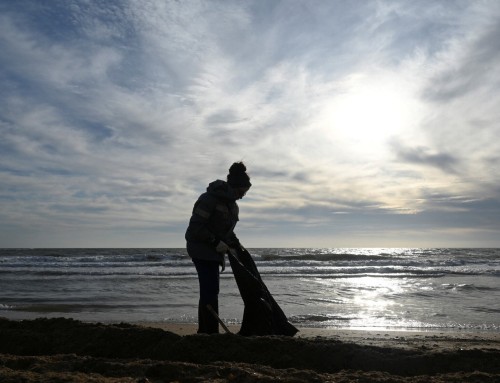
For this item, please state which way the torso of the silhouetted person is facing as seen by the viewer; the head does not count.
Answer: to the viewer's right

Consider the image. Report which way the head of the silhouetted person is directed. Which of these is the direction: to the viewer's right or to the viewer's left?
to the viewer's right
